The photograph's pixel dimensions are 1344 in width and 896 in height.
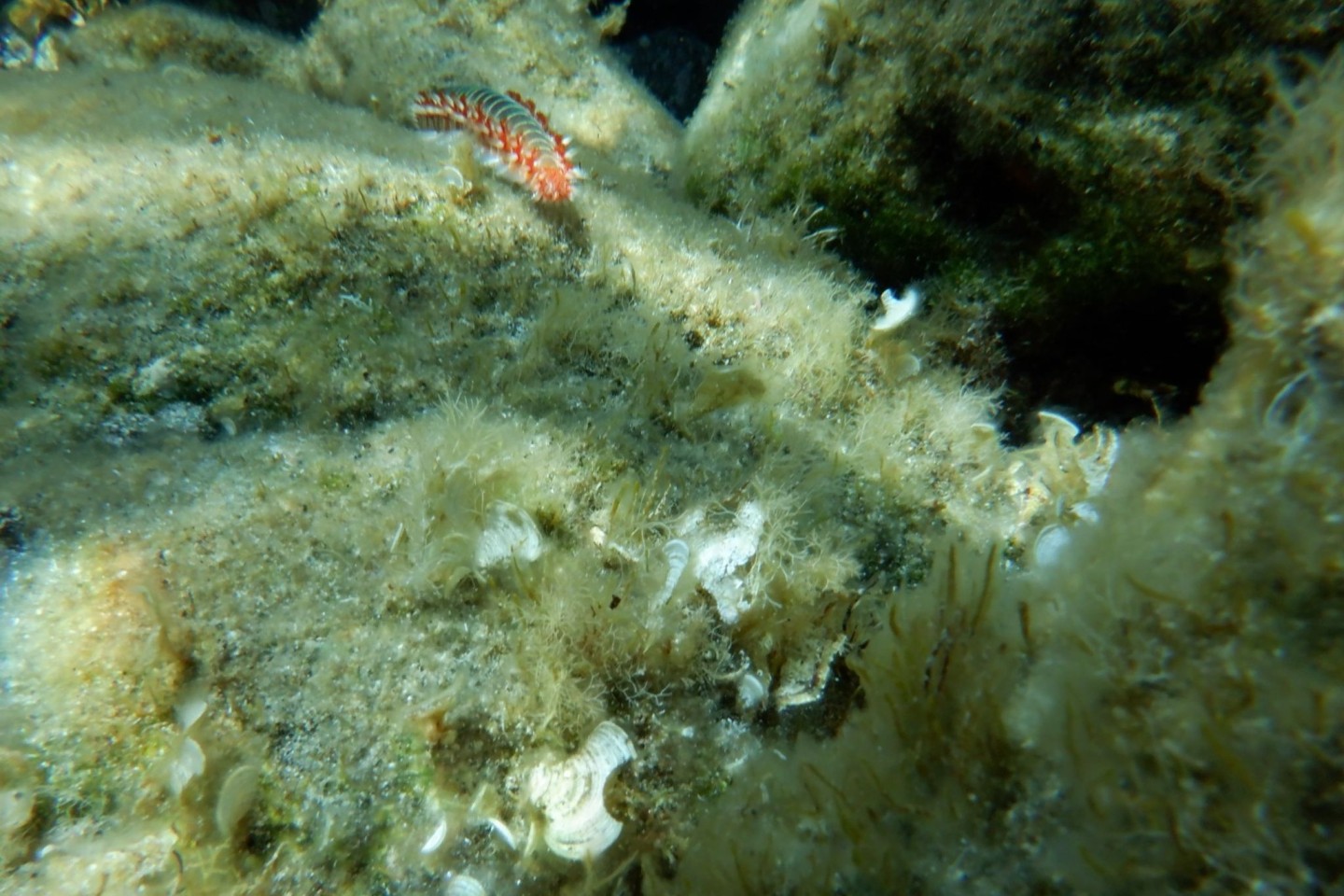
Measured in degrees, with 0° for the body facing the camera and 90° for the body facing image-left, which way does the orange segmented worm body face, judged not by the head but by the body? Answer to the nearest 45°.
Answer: approximately 315°

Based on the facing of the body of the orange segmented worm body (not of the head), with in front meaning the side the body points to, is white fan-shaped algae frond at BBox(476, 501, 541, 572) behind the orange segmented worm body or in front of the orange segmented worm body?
in front

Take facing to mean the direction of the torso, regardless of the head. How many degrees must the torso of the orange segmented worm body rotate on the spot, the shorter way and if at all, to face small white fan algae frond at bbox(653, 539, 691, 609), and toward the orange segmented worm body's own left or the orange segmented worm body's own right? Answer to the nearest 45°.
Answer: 0° — it already faces it

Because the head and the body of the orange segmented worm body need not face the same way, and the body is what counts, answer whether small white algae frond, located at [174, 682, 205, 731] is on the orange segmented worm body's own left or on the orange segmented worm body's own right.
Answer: on the orange segmented worm body's own right

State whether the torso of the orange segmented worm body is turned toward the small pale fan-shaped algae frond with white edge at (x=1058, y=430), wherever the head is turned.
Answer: yes

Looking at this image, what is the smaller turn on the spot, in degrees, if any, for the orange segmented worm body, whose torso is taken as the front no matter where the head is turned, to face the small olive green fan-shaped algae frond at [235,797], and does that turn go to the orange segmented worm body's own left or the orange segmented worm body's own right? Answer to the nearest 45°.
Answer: approximately 45° to the orange segmented worm body's own right

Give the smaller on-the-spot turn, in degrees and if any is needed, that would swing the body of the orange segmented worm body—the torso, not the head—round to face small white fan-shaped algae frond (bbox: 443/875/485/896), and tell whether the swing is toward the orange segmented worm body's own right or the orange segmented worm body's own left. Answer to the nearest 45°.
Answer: approximately 45° to the orange segmented worm body's own right

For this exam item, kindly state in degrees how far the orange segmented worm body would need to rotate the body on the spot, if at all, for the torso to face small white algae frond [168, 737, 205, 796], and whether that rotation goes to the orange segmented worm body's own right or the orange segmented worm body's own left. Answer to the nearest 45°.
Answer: approximately 45° to the orange segmented worm body's own right
